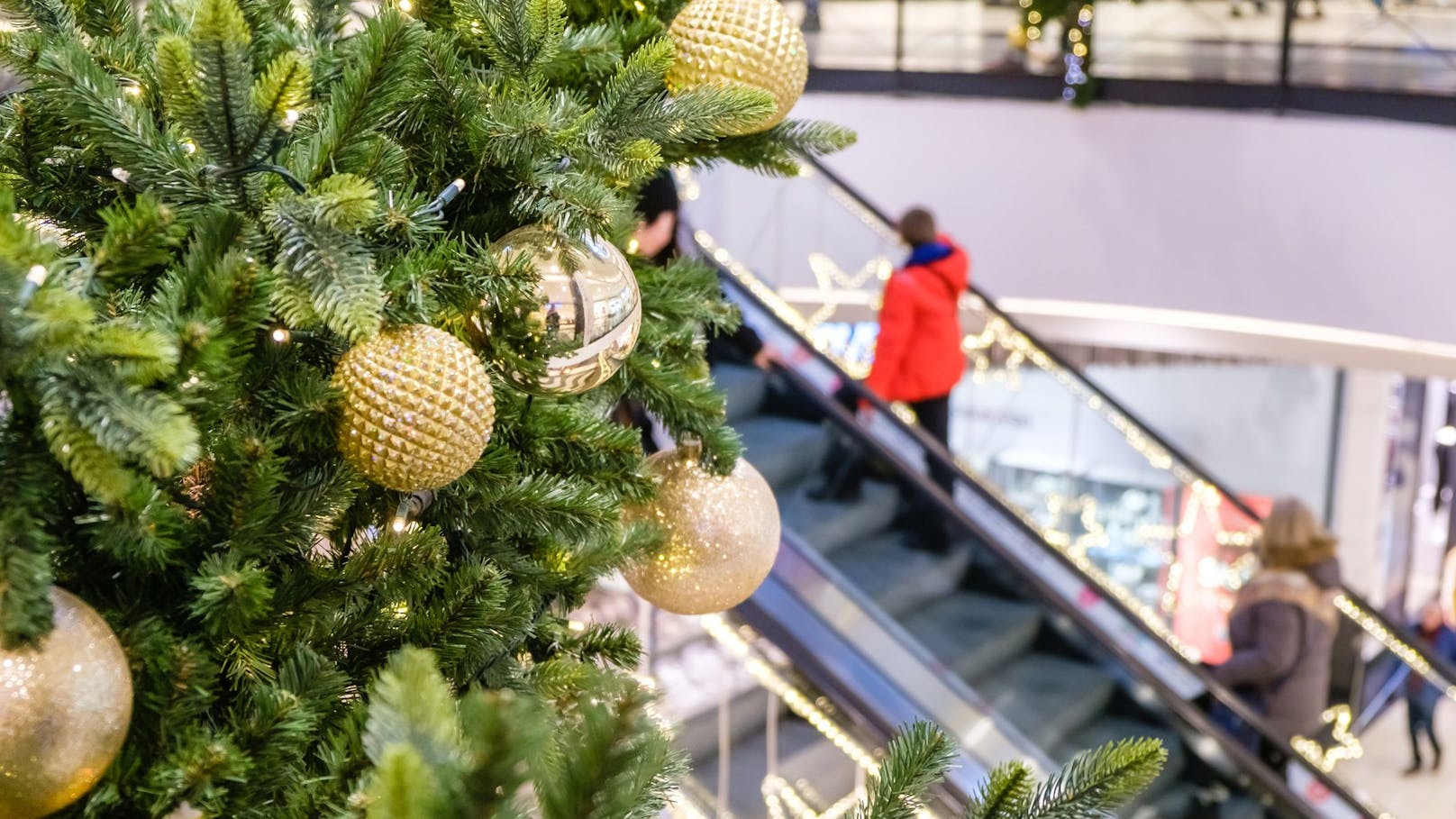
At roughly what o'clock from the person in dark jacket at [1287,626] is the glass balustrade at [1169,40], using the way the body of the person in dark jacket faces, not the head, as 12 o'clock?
The glass balustrade is roughly at 1 o'clock from the person in dark jacket.

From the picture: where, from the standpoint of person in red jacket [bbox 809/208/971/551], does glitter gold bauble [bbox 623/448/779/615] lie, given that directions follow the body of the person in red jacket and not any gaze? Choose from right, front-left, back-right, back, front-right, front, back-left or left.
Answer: back-left

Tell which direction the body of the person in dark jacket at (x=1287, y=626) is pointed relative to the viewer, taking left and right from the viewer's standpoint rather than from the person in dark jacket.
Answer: facing away from the viewer and to the left of the viewer

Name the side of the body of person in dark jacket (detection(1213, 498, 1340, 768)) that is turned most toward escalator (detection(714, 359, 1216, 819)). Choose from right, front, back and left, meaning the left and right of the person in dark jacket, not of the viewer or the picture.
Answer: left

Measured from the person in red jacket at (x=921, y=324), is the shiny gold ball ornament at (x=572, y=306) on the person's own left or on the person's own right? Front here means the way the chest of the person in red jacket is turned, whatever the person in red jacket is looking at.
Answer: on the person's own left

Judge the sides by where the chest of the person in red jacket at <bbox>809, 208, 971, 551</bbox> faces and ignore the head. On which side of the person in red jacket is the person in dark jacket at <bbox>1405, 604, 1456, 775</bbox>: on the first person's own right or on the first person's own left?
on the first person's own right

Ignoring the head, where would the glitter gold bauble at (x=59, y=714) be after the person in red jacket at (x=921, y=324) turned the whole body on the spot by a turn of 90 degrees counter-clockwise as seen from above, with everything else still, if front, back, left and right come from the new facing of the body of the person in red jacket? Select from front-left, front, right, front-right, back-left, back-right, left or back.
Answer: front-left

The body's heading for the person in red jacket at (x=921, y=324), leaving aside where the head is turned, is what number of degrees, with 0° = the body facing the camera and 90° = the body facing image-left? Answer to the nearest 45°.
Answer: approximately 135°

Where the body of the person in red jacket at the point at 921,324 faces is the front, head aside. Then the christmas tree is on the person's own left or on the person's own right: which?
on the person's own left

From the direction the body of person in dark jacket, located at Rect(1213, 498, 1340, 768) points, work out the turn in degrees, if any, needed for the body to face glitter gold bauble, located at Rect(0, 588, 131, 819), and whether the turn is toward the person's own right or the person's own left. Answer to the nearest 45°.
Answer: approximately 135° to the person's own left

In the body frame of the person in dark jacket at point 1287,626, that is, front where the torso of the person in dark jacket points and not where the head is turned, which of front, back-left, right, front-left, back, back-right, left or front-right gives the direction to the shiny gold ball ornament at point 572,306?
back-left
